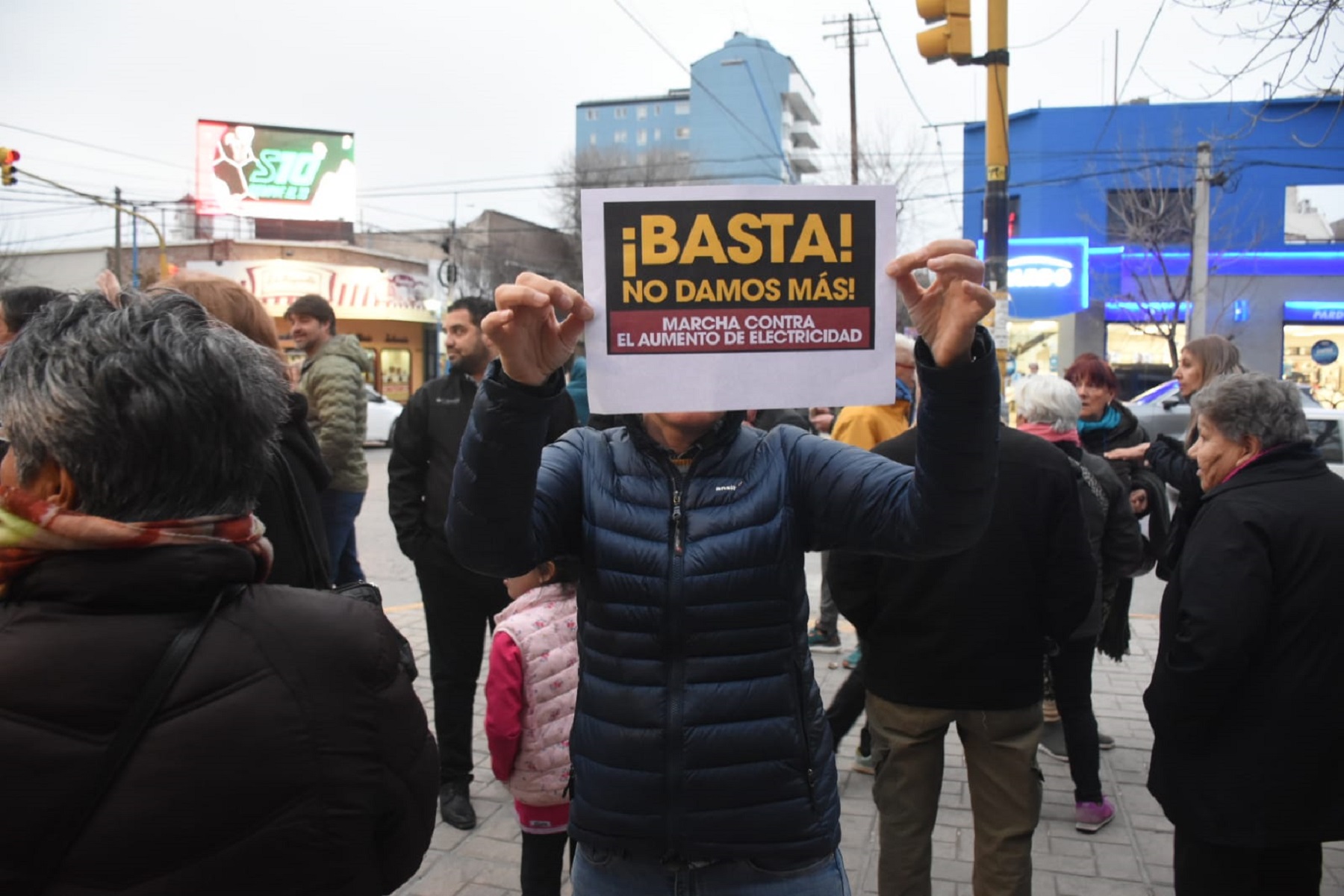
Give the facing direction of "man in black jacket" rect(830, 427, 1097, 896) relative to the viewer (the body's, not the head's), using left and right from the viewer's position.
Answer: facing away from the viewer

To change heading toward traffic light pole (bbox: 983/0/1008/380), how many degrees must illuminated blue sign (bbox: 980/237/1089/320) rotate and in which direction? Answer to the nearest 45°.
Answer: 0° — it already faces it

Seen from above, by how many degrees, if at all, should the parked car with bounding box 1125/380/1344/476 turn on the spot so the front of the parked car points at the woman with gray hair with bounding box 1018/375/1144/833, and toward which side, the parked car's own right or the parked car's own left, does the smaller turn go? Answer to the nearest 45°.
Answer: approximately 90° to the parked car's own left

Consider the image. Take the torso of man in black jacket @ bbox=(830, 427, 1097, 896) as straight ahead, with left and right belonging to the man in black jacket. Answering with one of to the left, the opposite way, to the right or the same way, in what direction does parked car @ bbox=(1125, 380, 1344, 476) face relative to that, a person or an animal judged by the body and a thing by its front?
to the left

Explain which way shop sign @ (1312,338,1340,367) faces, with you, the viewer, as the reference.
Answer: facing the viewer

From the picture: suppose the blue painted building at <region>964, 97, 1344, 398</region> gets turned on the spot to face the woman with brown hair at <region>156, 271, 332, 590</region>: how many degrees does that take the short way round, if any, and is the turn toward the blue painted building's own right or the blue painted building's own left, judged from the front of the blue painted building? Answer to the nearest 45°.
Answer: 0° — it already faces them

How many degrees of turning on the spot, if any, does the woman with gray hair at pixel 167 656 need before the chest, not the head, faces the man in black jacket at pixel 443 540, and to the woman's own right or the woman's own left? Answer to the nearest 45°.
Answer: approximately 45° to the woman's own right

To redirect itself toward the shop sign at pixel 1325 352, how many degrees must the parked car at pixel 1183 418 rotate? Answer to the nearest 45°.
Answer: approximately 90° to its right

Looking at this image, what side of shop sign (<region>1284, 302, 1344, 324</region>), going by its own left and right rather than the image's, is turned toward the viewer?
front

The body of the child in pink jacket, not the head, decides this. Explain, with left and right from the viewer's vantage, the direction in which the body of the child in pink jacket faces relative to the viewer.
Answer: facing away from the viewer and to the left of the viewer

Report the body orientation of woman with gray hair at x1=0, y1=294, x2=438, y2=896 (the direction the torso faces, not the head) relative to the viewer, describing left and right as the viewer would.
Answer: facing away from the viewer and to the left of the viewer

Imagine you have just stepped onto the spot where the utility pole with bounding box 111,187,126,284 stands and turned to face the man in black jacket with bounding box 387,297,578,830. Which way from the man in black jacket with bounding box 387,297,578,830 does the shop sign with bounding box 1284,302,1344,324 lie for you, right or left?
left
